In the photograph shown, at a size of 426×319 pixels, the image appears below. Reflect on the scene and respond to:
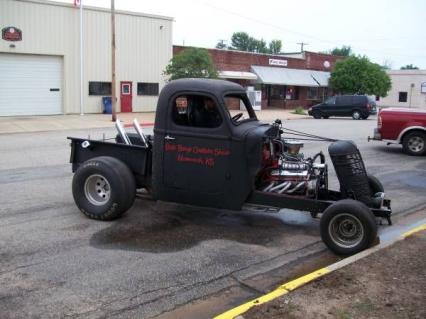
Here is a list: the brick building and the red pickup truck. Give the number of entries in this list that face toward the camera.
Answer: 1

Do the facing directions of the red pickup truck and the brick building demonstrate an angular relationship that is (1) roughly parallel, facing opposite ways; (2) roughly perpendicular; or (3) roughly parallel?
roughly perpendicular

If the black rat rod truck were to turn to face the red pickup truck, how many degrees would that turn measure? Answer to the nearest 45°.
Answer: approximately 90° to its left

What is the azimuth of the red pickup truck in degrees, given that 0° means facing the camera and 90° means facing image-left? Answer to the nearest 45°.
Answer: approximately 270°

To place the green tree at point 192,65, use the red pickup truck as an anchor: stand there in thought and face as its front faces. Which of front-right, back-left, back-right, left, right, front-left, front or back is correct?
back-left

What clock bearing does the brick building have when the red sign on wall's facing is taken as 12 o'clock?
The brick building is roughly at 8 o'clock from the red sign on wall.

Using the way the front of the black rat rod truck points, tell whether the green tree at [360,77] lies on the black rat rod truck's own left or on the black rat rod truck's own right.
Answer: on the black rat rod truck's own left

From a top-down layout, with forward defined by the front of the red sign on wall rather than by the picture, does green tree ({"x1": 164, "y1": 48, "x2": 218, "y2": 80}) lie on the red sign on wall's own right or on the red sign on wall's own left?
on the red sign on wall's own left

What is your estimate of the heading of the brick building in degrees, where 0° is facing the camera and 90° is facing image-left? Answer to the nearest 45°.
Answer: approximately 0°

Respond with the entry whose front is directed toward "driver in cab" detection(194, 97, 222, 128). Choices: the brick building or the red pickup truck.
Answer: the brick building

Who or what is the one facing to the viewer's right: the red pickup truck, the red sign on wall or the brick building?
the red pickup truck

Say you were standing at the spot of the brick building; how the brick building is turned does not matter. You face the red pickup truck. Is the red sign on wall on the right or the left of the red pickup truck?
right
